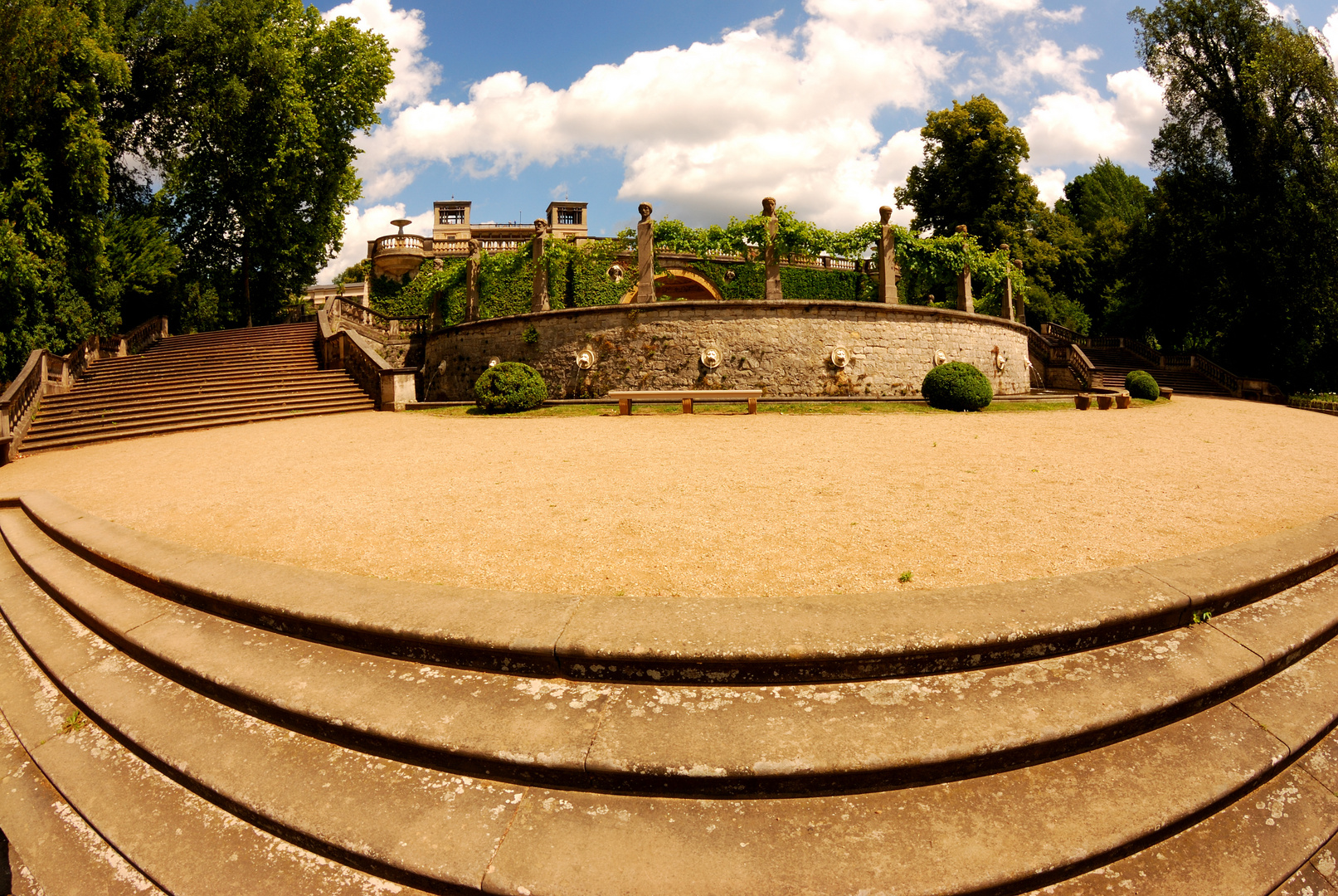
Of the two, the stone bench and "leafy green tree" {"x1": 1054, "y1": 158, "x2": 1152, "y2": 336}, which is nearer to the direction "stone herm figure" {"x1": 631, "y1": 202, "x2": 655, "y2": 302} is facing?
the stone bench

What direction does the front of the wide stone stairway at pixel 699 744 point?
toward the camera

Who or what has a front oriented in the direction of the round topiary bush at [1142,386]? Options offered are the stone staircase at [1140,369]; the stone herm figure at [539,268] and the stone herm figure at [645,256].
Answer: the stone staircase

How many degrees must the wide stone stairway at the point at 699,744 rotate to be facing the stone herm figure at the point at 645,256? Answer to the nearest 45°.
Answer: approximately 180°

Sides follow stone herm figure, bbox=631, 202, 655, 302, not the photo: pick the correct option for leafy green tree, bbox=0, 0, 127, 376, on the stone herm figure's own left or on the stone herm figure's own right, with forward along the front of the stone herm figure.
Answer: on the stone herm figure's own right

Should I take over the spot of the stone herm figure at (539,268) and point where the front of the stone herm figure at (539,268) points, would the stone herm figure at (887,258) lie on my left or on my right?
on my left

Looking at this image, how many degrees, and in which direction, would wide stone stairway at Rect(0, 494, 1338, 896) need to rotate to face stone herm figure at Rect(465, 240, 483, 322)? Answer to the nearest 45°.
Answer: approximately 180°

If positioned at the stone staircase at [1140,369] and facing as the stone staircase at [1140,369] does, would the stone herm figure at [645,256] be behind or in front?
in front

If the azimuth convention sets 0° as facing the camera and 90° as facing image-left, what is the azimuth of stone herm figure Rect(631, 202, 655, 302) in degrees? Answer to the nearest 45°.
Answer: approximately 0°

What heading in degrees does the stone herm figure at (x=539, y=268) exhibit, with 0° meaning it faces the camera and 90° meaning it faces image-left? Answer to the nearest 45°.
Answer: approximately 45°
